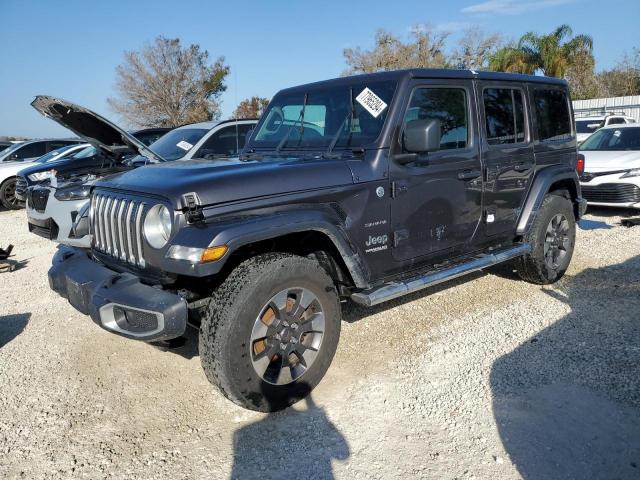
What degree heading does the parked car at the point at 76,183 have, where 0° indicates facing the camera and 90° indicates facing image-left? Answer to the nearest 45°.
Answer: approximately 45°

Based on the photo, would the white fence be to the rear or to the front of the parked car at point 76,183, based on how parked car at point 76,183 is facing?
to the rear

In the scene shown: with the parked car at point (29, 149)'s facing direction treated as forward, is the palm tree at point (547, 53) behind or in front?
behind

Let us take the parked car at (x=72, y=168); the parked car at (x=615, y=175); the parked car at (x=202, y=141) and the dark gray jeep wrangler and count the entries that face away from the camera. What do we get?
0

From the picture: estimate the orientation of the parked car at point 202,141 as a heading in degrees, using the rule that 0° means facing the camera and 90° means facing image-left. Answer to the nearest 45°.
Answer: approximately 45°

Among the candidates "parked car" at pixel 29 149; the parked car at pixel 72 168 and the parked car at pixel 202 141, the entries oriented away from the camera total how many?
0

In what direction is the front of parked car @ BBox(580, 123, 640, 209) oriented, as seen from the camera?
facing the viewer and to the left of the viewer

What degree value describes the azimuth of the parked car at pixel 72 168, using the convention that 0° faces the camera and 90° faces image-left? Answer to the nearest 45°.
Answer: approximately 45°

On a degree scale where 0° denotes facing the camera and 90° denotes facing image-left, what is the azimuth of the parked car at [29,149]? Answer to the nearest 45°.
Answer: approximately 45°

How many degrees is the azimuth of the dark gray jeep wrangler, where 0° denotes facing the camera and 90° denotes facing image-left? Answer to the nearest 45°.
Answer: approximately 45°

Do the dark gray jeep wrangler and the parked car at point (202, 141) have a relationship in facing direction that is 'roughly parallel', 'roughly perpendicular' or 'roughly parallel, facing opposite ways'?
roughly parallel

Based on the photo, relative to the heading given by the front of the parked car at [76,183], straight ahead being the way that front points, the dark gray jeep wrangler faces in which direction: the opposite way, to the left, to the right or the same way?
the same way

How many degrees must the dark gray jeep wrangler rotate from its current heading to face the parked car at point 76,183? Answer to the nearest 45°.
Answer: approximately 90° to its right

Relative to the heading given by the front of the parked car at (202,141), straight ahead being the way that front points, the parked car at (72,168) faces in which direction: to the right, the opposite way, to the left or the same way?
the same way

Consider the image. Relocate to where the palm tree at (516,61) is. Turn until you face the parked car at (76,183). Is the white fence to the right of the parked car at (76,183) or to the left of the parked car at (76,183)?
left

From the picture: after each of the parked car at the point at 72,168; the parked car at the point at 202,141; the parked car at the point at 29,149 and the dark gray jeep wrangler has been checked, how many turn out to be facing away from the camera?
0
